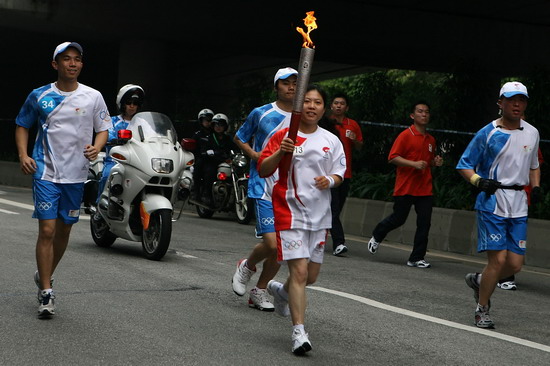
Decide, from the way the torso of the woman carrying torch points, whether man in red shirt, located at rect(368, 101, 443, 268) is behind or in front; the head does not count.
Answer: behind

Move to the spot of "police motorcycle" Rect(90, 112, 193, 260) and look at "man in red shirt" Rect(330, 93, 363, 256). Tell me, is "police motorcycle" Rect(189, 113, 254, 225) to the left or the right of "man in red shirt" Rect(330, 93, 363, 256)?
left
